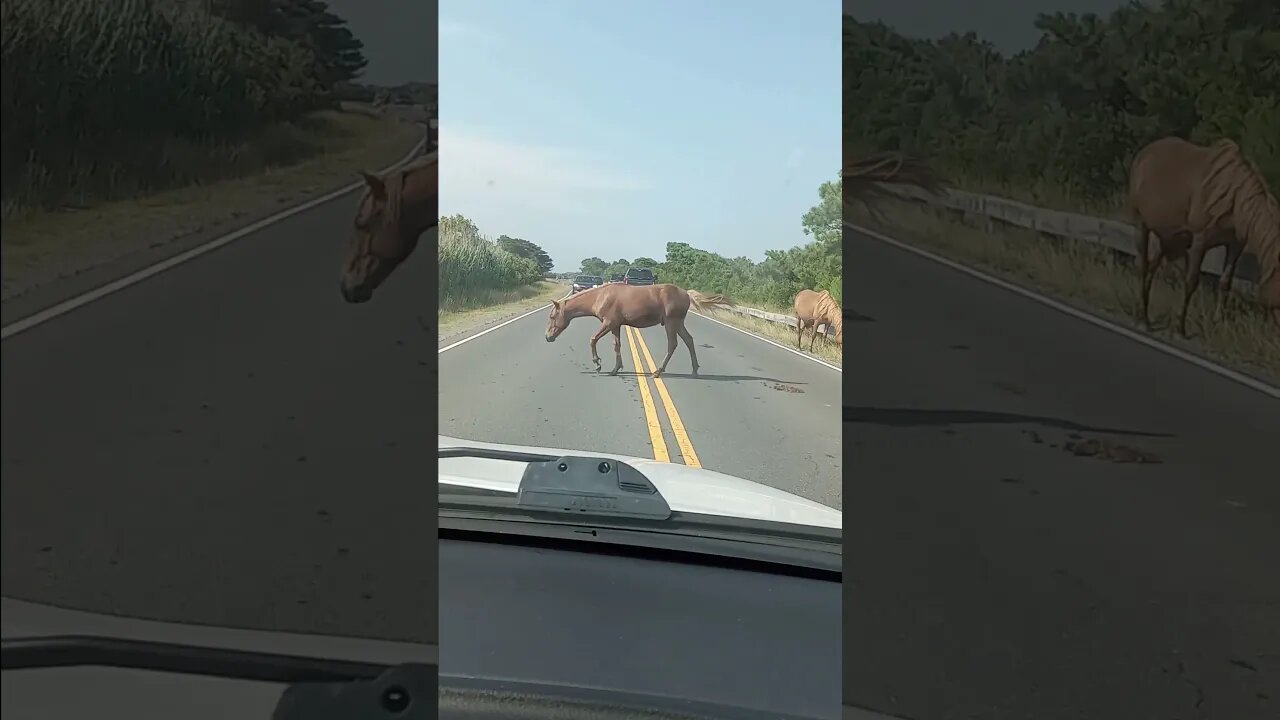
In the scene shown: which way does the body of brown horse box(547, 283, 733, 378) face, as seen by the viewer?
to the viewer's left
